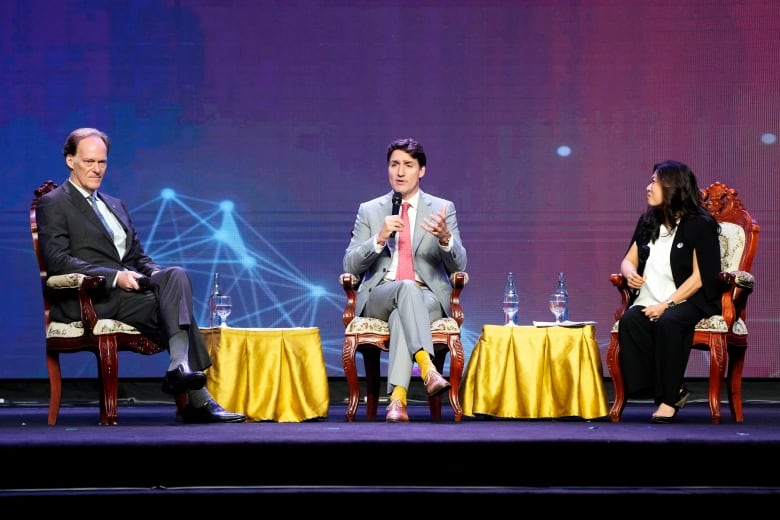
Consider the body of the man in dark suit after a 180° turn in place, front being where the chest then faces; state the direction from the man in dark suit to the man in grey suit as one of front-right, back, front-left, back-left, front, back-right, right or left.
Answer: back-right

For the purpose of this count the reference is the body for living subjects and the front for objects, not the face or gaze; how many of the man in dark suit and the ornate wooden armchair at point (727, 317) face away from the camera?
0

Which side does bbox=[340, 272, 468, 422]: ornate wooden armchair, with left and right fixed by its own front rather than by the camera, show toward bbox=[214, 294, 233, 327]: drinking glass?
right

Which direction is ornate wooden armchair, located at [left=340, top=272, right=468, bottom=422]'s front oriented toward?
toward the camera

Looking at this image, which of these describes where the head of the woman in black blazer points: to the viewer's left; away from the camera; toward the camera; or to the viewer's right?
to the viewer's left

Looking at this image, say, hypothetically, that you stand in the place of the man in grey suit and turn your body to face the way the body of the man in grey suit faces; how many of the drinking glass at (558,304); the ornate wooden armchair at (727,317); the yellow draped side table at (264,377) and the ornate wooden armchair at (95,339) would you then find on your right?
2

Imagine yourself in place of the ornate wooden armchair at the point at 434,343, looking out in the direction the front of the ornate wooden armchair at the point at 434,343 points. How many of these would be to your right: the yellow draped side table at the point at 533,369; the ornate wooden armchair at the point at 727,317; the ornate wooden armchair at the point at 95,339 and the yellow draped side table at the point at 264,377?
2

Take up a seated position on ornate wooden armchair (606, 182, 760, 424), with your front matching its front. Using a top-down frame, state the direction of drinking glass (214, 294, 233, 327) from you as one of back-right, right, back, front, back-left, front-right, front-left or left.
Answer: front-right

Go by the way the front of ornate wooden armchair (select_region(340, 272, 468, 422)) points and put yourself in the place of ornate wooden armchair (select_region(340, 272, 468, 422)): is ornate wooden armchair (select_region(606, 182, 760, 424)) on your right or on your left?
on your left

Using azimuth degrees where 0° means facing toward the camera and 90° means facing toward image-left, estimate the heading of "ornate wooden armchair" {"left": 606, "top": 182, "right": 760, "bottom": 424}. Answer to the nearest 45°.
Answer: approximately 45°

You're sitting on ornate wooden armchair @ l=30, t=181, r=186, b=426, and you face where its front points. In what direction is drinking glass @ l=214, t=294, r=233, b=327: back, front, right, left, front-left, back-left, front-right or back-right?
left

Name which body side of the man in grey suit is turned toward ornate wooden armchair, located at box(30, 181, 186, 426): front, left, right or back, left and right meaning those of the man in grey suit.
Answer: right

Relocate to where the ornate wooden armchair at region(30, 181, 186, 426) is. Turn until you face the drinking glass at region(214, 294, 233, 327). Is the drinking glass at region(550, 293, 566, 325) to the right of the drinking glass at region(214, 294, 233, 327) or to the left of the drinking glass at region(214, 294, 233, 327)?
right

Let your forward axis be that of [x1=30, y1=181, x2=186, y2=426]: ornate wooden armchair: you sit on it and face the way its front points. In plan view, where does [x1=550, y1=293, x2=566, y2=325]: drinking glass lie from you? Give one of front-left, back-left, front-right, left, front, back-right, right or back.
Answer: front-left

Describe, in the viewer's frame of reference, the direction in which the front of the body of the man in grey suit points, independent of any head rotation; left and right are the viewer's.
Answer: facing the viewer

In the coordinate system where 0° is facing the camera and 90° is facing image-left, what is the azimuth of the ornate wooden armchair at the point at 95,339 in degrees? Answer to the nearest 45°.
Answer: approximately 315°

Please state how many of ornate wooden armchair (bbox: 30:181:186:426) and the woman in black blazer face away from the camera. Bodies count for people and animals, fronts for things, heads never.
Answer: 0
